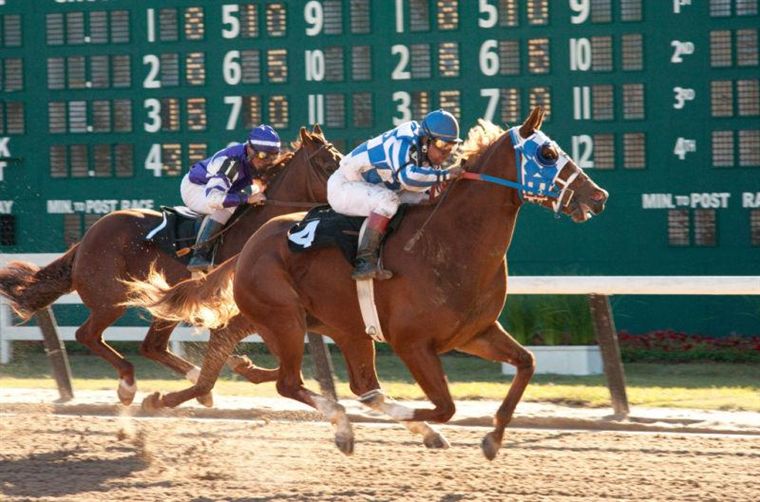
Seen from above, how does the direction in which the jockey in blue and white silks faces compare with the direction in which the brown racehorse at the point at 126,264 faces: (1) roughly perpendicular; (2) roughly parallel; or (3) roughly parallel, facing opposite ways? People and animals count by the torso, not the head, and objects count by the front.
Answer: roughly parallel

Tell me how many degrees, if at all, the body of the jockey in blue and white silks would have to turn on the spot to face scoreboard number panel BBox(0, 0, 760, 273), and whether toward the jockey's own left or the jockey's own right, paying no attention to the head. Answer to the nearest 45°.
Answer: approximately 90° to the jockey's own left

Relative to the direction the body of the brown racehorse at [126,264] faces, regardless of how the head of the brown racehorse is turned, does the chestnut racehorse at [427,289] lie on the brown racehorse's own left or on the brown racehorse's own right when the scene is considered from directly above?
on the brown racehorse's own right

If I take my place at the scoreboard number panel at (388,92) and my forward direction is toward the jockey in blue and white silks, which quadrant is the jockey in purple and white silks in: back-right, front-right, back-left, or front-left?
front-right

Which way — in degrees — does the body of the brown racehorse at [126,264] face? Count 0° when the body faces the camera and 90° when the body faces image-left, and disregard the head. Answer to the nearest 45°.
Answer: approximately 270°

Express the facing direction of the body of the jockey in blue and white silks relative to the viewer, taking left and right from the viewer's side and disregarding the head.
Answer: facing to the right of the viewer

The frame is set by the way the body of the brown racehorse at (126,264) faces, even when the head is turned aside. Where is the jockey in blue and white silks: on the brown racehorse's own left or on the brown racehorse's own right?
on the brown racehorse's own right

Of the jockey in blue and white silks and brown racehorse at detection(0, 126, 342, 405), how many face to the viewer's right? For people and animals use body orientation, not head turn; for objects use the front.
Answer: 2

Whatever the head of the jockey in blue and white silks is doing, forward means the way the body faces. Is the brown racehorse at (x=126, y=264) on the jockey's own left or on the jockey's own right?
on the jockey's own left
